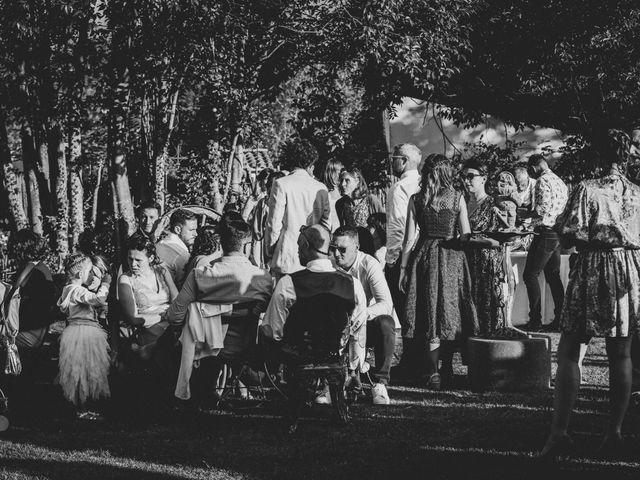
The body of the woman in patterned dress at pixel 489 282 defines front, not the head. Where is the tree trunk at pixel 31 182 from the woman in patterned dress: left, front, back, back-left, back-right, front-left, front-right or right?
right

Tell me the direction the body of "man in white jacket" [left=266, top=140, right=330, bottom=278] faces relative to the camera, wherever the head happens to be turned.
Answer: away from the camera

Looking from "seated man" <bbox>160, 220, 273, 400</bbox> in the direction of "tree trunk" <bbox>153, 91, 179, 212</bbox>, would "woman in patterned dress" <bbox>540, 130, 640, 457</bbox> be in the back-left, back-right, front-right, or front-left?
back-right

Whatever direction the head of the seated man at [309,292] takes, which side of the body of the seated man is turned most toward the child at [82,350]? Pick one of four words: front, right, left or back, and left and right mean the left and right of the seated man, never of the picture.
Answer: left

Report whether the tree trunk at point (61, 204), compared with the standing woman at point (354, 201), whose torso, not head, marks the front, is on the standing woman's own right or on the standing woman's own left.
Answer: on the standing woman's own right

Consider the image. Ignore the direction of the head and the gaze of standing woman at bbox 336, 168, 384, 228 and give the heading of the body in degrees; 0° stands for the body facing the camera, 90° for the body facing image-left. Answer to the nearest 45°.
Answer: approximately 45°

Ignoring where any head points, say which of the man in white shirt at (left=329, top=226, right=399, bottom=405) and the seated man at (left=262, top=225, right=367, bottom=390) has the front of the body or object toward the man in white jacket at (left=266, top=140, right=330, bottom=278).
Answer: the seated man

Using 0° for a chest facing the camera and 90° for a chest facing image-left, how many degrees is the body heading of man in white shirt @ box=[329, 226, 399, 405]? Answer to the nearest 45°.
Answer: approximately 45°

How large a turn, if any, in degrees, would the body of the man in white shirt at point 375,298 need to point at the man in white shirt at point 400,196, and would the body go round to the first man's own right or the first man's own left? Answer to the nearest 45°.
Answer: approximately 135° to the first man's own right

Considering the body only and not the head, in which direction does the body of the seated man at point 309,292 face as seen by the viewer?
away from the camera

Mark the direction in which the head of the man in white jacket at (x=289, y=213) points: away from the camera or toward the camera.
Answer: away from the camera

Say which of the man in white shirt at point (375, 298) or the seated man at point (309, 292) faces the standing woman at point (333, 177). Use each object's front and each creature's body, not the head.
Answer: the seated man

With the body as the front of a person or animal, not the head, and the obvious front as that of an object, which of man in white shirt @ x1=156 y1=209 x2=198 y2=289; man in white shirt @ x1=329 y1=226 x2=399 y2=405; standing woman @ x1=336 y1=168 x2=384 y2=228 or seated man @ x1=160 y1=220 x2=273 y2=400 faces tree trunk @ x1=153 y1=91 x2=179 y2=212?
the seated man

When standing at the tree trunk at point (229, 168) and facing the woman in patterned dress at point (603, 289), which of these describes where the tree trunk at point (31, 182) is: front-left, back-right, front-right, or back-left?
back-right

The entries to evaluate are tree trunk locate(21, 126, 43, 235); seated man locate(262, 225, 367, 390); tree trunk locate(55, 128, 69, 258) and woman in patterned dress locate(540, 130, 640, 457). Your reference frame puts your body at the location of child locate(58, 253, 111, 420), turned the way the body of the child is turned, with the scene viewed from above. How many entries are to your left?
2

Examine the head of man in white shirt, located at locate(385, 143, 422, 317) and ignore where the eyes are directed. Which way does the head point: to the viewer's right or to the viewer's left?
to the viewer's left

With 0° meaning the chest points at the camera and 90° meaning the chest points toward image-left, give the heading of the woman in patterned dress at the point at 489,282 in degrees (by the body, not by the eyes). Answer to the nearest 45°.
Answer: approximately 45°

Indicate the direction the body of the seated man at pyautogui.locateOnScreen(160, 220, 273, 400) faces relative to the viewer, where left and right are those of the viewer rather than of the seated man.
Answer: facing away from the viewer
